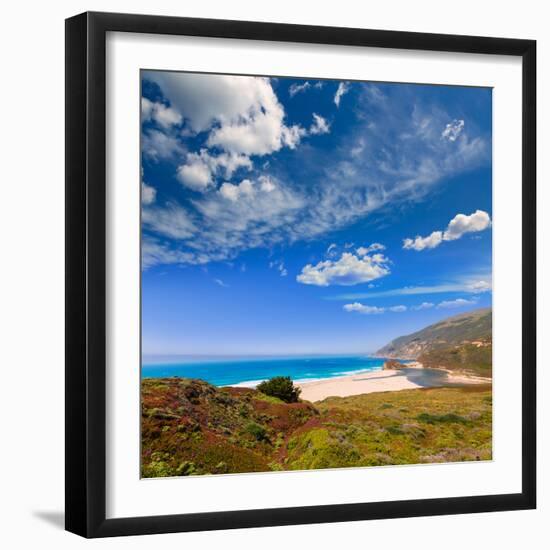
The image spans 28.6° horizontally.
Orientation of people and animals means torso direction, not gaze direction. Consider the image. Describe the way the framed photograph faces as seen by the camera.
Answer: facing the viewer and to the right of the viewer
